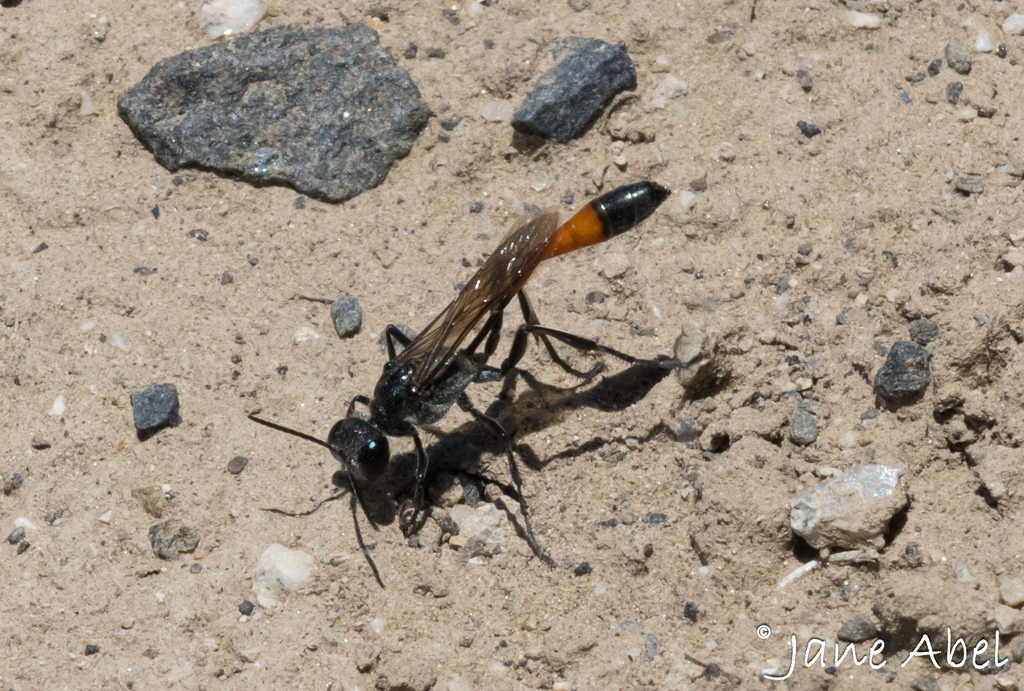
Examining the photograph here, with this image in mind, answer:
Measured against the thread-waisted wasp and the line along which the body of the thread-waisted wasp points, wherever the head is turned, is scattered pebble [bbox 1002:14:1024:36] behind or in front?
behind

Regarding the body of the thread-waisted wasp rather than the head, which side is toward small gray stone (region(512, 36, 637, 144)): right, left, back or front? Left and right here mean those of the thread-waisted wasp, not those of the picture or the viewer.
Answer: back

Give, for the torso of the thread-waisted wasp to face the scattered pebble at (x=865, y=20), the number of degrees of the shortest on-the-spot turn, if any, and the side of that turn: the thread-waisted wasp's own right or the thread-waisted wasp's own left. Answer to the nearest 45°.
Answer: approximately 180°

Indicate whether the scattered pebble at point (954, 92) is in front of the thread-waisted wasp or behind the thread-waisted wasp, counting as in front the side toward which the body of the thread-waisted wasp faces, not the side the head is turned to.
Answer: behind

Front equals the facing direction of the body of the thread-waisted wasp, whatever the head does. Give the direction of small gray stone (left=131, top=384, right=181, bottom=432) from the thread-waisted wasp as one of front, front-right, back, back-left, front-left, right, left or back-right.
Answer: front-right

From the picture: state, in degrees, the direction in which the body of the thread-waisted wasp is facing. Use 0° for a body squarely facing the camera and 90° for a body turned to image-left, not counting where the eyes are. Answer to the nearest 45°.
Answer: approximately 45°

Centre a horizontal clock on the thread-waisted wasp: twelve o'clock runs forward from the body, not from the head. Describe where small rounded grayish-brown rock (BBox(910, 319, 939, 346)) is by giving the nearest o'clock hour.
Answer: The small rounded grayish-brown rock is roughly at 8 o'clock from the thread-waisted wasp.

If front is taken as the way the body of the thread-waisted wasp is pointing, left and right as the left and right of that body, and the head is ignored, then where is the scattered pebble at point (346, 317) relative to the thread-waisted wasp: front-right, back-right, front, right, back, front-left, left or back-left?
right

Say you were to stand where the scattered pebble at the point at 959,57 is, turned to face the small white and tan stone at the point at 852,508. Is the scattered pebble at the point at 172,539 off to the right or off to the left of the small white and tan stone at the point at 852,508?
right

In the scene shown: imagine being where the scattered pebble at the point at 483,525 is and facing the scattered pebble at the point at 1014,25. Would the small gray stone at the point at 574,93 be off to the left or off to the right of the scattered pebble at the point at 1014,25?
left

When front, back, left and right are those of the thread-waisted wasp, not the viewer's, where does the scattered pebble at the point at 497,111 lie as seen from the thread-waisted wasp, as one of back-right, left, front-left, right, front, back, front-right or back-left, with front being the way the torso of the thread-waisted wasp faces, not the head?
back-right

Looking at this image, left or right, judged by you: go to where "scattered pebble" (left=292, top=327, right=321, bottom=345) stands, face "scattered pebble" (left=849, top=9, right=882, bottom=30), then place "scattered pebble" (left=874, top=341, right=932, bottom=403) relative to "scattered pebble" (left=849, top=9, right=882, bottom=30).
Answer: right

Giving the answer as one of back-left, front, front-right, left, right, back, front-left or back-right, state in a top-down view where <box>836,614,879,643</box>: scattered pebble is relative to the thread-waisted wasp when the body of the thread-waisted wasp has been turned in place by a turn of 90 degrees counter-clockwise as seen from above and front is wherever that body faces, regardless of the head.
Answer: front

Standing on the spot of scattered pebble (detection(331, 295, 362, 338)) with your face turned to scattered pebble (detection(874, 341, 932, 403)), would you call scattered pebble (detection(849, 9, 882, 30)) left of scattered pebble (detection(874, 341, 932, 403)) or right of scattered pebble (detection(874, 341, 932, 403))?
left
